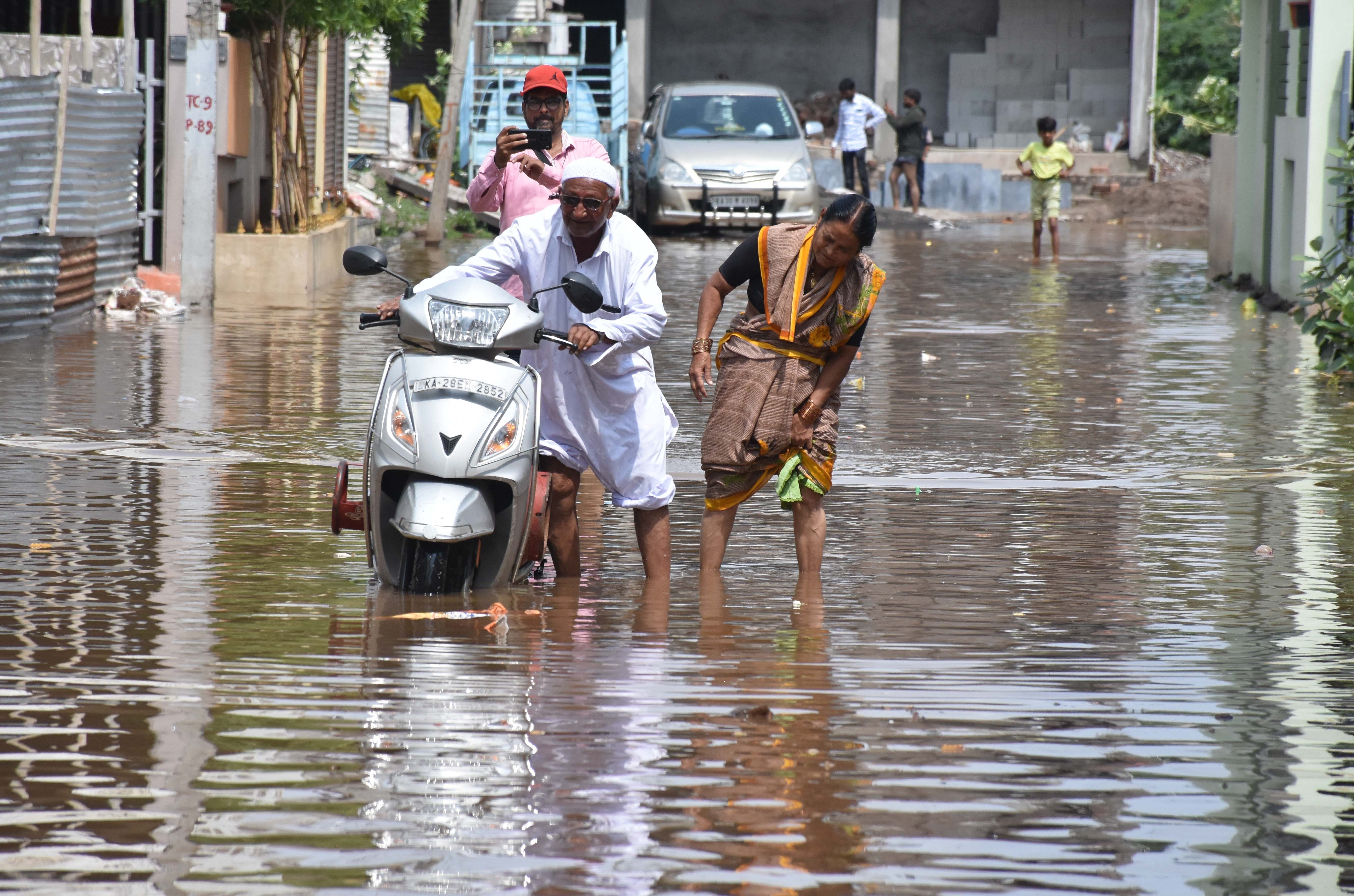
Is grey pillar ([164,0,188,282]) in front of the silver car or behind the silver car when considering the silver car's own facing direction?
in front

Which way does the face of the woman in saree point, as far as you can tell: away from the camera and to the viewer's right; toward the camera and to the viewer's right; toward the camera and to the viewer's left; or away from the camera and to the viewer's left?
toward the camera and to the viewer's left

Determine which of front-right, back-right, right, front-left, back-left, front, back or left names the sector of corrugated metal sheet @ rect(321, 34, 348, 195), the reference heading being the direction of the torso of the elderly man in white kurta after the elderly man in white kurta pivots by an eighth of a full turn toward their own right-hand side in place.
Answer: right

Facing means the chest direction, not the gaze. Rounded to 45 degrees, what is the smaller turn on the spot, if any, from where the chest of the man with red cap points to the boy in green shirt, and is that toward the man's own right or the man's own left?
approximately 180°

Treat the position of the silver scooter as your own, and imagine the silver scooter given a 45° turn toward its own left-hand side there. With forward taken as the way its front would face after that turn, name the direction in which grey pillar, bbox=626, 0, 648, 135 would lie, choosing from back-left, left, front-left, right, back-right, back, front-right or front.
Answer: back-left

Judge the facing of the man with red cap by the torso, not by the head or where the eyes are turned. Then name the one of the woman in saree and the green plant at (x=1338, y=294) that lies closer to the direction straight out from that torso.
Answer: the woman in saree

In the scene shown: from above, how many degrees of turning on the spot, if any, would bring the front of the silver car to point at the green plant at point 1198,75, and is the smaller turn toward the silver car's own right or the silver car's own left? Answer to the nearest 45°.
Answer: approximately 135° to the silver car's own left
